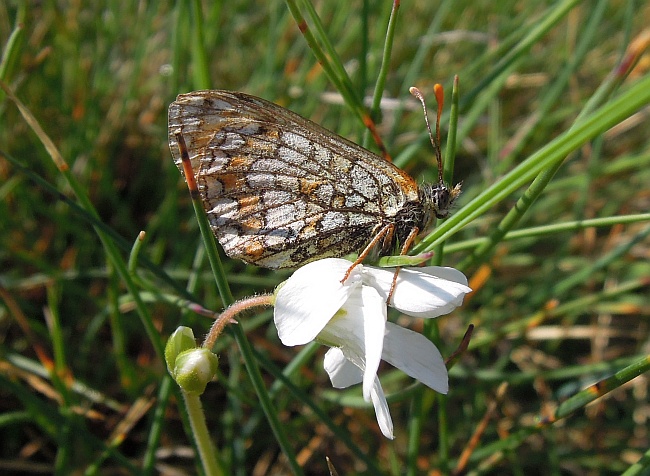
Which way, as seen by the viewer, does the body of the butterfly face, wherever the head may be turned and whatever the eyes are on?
to the viewer's right

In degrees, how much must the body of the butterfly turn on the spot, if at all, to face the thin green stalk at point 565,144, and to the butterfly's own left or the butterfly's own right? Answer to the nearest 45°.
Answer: approximately 45° to the butterfly's own right
